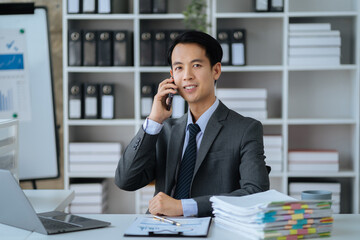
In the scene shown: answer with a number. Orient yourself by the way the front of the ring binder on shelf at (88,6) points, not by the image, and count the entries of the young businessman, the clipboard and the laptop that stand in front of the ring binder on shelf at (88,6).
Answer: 3

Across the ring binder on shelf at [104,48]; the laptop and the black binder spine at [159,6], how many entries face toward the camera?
2

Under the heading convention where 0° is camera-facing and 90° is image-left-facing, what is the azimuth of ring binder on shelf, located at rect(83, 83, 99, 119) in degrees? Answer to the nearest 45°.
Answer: approximately 0°

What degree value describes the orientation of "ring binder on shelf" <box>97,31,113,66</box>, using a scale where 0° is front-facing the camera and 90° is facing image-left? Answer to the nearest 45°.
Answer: approximately 0°

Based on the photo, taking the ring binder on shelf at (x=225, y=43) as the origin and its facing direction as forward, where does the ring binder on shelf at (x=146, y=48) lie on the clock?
the ring binder on shelf at (x=146, y=48) is roughly at 3 o'clock from the ring binder on shelf at (x=225, y=43).

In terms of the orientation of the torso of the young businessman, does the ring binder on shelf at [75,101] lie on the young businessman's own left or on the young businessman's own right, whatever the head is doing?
on the young businessman's own right

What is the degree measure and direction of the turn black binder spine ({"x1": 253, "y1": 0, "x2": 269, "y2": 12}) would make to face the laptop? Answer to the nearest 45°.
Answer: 0° — it already faces it

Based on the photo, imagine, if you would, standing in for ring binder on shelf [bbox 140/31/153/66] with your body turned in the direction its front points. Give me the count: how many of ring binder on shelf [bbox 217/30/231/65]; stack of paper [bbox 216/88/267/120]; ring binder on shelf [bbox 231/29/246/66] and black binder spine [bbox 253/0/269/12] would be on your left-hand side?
4

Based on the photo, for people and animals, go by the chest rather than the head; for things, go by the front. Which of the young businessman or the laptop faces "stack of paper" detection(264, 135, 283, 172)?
the laptop

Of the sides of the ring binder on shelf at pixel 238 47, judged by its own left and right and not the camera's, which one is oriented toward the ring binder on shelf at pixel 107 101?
right
